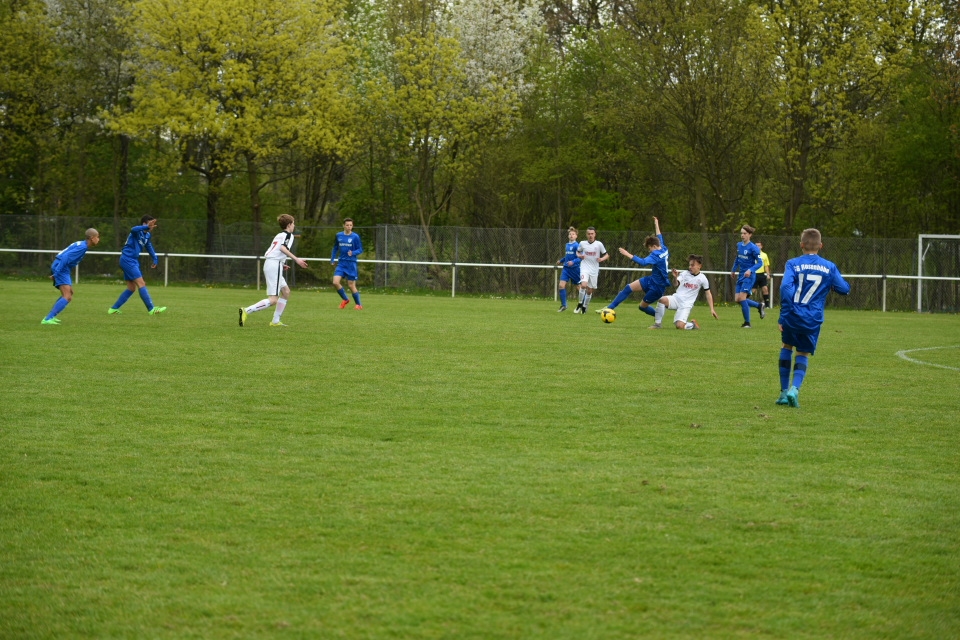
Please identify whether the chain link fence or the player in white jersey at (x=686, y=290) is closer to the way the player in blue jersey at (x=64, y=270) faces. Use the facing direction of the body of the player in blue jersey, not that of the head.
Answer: the player in white jersey

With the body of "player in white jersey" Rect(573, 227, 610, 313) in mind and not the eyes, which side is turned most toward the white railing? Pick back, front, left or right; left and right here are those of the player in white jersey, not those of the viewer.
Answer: back

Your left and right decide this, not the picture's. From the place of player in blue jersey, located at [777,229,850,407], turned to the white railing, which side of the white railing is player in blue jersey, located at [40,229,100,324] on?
left

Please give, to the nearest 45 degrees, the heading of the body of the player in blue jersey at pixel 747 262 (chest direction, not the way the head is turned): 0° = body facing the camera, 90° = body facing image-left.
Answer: approximately 45°

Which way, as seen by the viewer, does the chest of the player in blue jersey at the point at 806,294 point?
away from the camera

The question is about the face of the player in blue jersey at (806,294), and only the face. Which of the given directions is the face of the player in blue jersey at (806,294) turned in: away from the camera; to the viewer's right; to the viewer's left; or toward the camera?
away from the camera

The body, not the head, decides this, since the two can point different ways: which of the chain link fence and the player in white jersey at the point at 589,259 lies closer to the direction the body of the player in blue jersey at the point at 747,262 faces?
the player in white jersey

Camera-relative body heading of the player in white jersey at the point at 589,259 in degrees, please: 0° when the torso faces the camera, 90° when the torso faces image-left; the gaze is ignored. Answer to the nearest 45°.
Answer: approximately 0°

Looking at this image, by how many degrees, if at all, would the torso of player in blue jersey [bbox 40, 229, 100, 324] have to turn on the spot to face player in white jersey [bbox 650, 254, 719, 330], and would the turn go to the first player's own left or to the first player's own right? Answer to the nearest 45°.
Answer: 0° — they already face them

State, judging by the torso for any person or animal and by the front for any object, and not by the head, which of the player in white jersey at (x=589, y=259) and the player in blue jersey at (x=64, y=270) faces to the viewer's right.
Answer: the player in blue jersey
